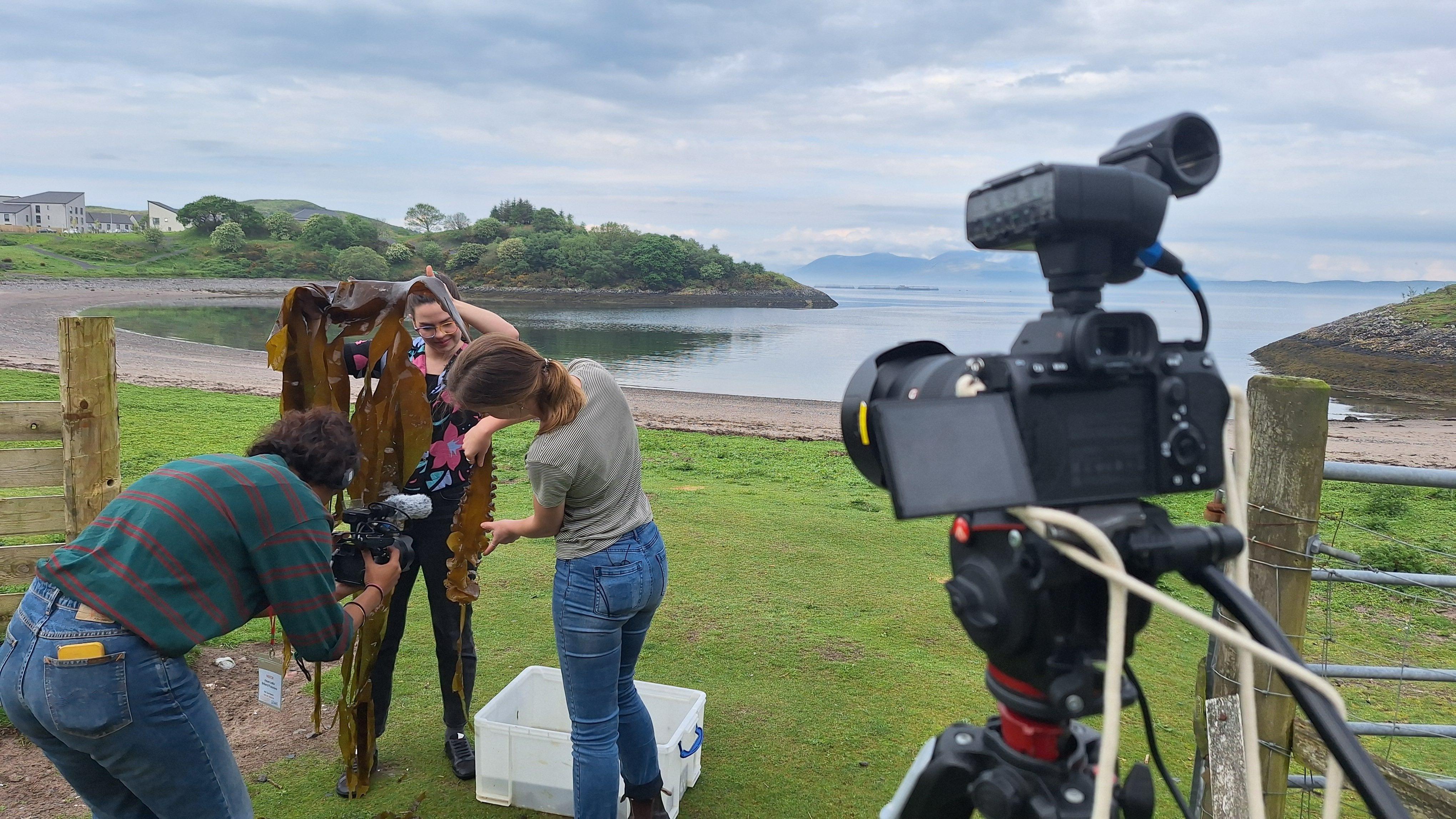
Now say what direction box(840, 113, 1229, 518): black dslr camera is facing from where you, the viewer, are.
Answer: facing away from the viewer and to the left of the viewer

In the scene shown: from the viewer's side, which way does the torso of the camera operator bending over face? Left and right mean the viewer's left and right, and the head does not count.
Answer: facing away from the viewer and to the right of the viewer

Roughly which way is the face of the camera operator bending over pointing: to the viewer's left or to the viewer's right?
to the viewer's right

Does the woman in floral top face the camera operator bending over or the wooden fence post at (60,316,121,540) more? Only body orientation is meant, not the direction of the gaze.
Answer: the camera operator bending over

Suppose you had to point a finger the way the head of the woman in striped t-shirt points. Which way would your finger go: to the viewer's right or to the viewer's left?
to the viewer's left

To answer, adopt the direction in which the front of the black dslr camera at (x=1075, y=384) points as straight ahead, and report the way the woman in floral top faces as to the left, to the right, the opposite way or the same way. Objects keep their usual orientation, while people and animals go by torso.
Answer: the opposite way
